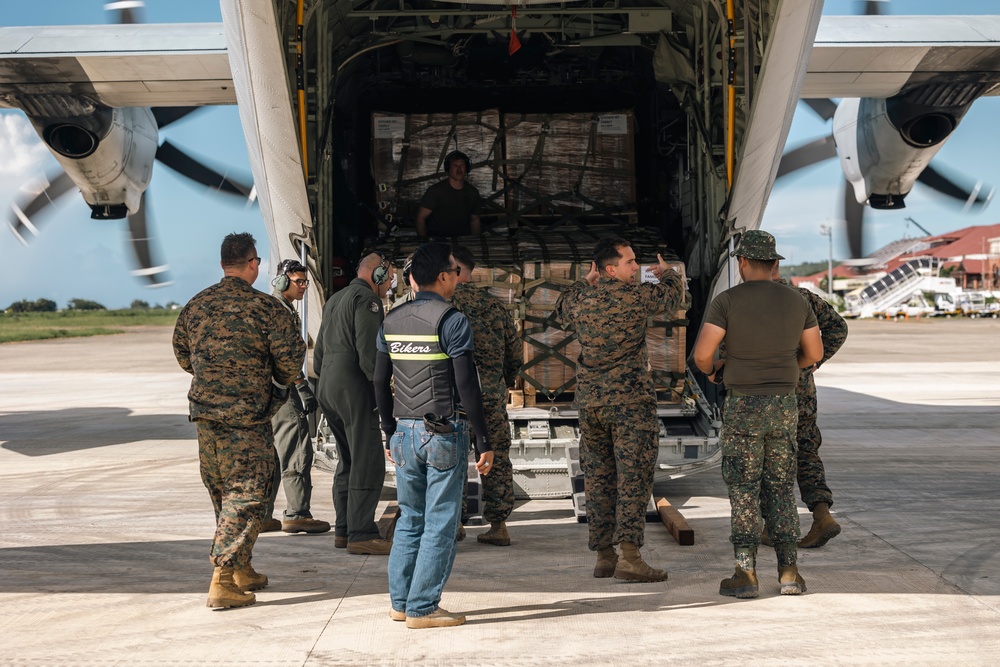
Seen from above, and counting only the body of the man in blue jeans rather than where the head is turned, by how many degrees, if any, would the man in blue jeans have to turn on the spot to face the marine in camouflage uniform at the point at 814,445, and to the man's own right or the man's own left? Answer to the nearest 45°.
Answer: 0° — they already face them

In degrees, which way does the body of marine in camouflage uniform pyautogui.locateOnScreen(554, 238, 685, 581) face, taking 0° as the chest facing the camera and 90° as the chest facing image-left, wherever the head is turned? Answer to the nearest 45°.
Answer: approximately 180°

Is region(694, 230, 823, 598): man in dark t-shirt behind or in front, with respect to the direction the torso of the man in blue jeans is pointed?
in front

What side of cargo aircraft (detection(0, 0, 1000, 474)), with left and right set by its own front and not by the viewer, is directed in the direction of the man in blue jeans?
back

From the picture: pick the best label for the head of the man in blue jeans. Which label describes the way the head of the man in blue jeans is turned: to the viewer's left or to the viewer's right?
to the viewer's right

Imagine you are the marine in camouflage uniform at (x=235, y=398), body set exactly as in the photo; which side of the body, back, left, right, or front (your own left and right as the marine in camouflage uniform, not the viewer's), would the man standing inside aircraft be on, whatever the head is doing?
front

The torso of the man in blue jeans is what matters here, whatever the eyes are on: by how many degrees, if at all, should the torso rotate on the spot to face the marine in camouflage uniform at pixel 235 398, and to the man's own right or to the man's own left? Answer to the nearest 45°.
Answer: approximately 90° to the man's own left

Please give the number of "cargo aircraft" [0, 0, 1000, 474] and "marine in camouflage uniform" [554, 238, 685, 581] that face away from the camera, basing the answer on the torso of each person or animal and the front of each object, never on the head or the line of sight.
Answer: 2

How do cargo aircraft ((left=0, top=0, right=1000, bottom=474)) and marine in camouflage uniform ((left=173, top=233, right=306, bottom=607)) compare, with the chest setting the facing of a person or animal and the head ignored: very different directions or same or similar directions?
same or similar directions

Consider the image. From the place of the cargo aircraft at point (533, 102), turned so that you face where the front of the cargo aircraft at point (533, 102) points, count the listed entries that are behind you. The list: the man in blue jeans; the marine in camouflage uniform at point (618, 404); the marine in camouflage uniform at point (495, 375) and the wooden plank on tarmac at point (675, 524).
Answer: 4

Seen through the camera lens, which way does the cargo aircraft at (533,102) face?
facing away from the viewer

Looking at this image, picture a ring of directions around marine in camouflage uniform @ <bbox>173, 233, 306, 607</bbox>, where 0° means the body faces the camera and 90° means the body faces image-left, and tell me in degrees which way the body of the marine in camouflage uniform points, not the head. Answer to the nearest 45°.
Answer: approximately 225°

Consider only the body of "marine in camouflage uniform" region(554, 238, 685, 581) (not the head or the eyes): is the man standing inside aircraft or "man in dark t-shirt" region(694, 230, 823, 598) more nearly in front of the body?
the man standing inside aircraft

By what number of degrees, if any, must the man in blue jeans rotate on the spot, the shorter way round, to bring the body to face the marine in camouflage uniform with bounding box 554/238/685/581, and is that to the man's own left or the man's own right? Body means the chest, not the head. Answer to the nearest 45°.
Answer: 0° — they already face them

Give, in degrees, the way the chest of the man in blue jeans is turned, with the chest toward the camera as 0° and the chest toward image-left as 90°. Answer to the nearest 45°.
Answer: approximately 225°

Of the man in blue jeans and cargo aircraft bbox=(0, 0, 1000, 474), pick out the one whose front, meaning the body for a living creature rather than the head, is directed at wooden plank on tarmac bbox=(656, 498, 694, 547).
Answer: the man in blue jeans

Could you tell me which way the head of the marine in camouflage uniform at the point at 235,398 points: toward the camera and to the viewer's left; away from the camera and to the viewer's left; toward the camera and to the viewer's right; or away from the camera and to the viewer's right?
away from the camera and to the viewer's right
